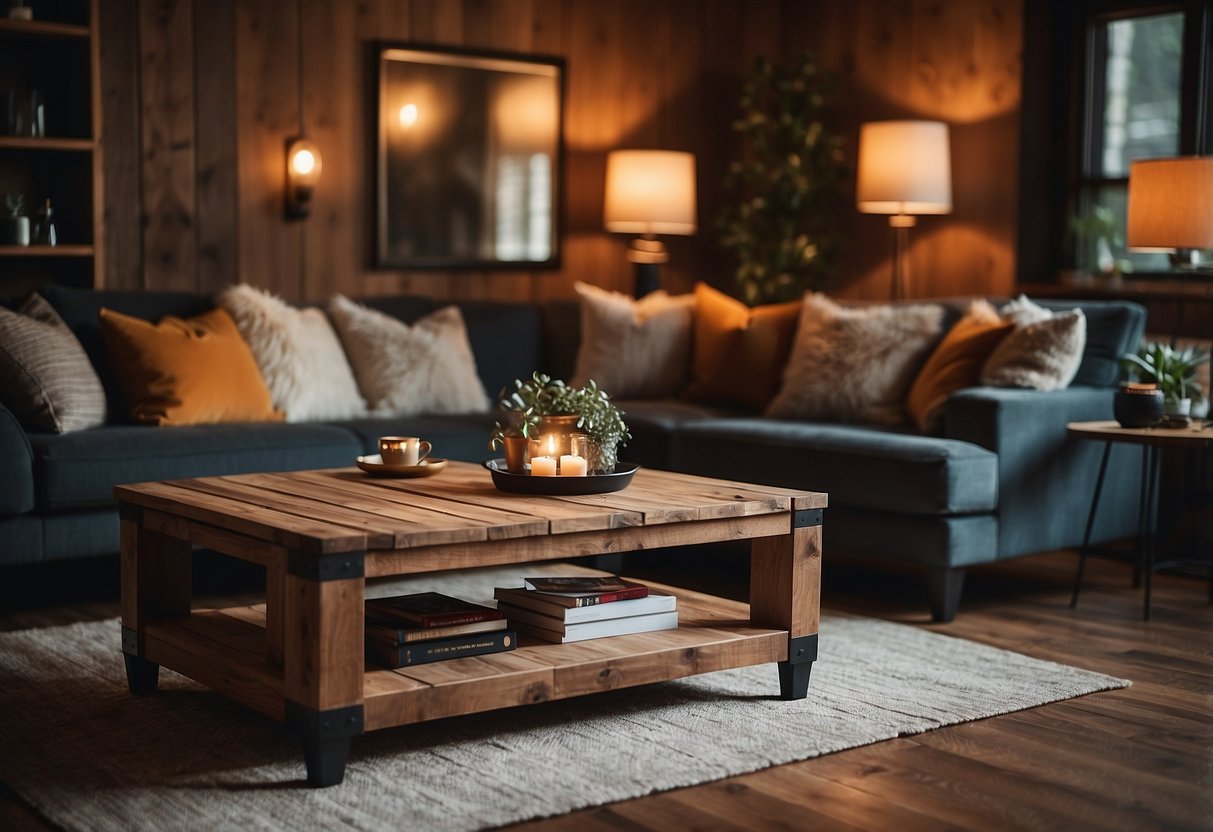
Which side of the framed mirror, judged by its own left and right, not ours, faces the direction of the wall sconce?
right

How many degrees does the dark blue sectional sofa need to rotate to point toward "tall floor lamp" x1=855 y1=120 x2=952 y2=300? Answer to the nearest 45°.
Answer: approximately 180°

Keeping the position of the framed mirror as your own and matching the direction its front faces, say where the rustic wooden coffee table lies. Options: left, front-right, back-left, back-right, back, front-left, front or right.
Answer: front-right

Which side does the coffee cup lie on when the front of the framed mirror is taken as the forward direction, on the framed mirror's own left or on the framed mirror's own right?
on the framed mirror's own right

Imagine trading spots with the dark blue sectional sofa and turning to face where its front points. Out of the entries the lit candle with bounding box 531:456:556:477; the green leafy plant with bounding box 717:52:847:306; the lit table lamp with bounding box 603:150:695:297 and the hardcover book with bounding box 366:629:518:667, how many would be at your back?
2

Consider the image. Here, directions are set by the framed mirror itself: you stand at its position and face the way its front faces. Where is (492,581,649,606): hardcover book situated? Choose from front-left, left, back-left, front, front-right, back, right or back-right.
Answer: front-right

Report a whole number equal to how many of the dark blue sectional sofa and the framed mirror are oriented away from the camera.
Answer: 0

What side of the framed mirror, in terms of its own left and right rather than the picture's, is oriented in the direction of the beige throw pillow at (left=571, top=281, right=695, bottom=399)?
front

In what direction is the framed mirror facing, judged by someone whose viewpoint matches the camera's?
facing the viewer and to the right of the viewer

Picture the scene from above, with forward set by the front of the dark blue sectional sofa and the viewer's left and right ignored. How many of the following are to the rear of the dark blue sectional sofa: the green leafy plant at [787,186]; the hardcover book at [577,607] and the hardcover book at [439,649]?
1

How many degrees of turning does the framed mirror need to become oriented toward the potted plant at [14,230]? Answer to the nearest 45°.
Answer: approximately 90° to its right

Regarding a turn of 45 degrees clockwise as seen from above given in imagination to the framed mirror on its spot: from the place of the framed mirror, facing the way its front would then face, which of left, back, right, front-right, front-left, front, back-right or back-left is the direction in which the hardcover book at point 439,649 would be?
front

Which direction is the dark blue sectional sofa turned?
toward the camera

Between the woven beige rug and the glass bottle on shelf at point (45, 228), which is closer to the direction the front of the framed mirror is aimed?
the woven beige rug

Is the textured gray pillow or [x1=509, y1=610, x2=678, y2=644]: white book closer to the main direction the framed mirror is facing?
the white book
